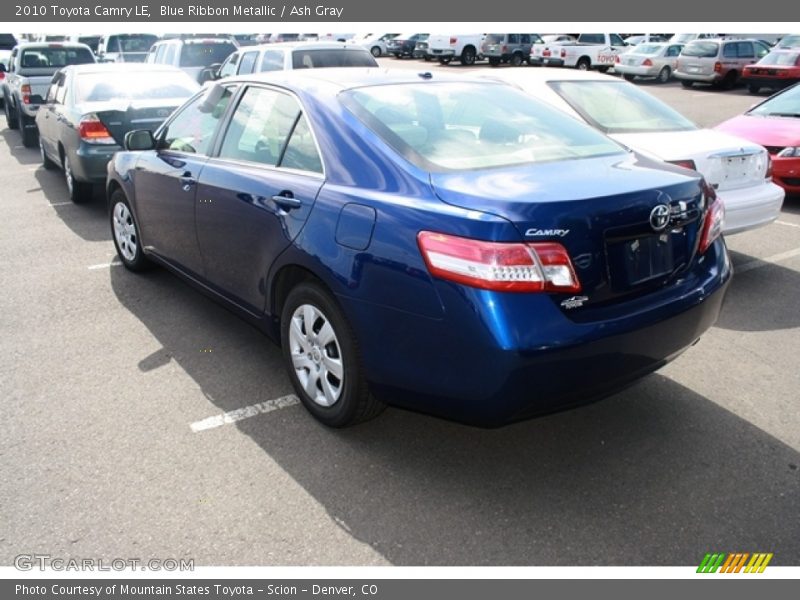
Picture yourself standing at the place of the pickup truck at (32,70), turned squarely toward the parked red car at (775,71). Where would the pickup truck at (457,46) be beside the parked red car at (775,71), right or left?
left

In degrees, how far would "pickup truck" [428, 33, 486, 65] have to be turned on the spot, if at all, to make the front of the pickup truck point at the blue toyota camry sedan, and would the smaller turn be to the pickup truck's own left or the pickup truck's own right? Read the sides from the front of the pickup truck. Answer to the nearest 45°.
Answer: approximately 135° to the pickup truck's own right

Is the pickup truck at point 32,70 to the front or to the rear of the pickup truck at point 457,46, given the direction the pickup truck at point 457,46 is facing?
to the rear

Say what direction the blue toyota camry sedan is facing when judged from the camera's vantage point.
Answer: facing away from the viewer and to the left of the viewer

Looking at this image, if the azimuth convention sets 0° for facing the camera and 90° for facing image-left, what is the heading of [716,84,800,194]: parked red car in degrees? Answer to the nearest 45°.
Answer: approximately 45°

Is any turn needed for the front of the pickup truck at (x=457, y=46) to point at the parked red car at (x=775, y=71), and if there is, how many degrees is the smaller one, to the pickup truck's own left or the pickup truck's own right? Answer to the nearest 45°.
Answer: approximately 90° to the pickup truck's own right

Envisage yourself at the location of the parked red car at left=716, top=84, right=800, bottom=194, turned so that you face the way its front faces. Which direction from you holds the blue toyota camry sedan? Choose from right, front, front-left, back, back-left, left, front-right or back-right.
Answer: front-left

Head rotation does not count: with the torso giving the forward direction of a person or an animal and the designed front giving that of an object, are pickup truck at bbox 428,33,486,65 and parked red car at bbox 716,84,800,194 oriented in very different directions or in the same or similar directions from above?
very different directions

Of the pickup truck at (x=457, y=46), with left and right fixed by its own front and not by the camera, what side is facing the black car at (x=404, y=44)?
left

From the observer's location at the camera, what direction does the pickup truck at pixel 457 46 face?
facing away from the viewer and to the right of the viewer

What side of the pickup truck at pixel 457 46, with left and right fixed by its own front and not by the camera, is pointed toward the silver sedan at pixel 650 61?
right

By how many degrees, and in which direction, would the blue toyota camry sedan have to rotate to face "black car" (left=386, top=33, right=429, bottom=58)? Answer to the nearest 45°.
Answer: approximately 45° to its right

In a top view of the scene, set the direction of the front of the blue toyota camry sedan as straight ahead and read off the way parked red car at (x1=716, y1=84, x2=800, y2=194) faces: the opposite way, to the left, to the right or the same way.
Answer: to the left

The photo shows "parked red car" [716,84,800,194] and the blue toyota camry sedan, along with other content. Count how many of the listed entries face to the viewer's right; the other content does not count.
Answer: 0
